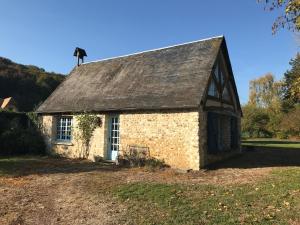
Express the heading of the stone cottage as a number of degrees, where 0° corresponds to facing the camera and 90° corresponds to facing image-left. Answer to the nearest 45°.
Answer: approximately 45°

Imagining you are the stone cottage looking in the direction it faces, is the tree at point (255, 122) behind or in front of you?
behind

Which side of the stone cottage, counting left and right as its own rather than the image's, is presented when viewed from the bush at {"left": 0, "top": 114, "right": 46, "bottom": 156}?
right

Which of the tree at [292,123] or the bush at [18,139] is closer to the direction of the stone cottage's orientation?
the bush

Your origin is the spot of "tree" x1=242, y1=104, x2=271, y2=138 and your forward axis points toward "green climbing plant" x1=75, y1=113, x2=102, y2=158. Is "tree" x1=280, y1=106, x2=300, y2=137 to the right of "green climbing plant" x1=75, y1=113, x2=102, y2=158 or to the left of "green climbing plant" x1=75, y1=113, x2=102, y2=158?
left

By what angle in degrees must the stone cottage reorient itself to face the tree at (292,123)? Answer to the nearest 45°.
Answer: approximately 180°

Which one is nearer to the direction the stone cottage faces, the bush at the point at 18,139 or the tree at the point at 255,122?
the bush
